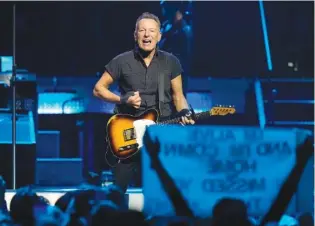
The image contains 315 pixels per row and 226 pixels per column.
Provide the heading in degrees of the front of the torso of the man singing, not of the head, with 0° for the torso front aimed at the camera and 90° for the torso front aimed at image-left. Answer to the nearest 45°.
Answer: approximately 0°
